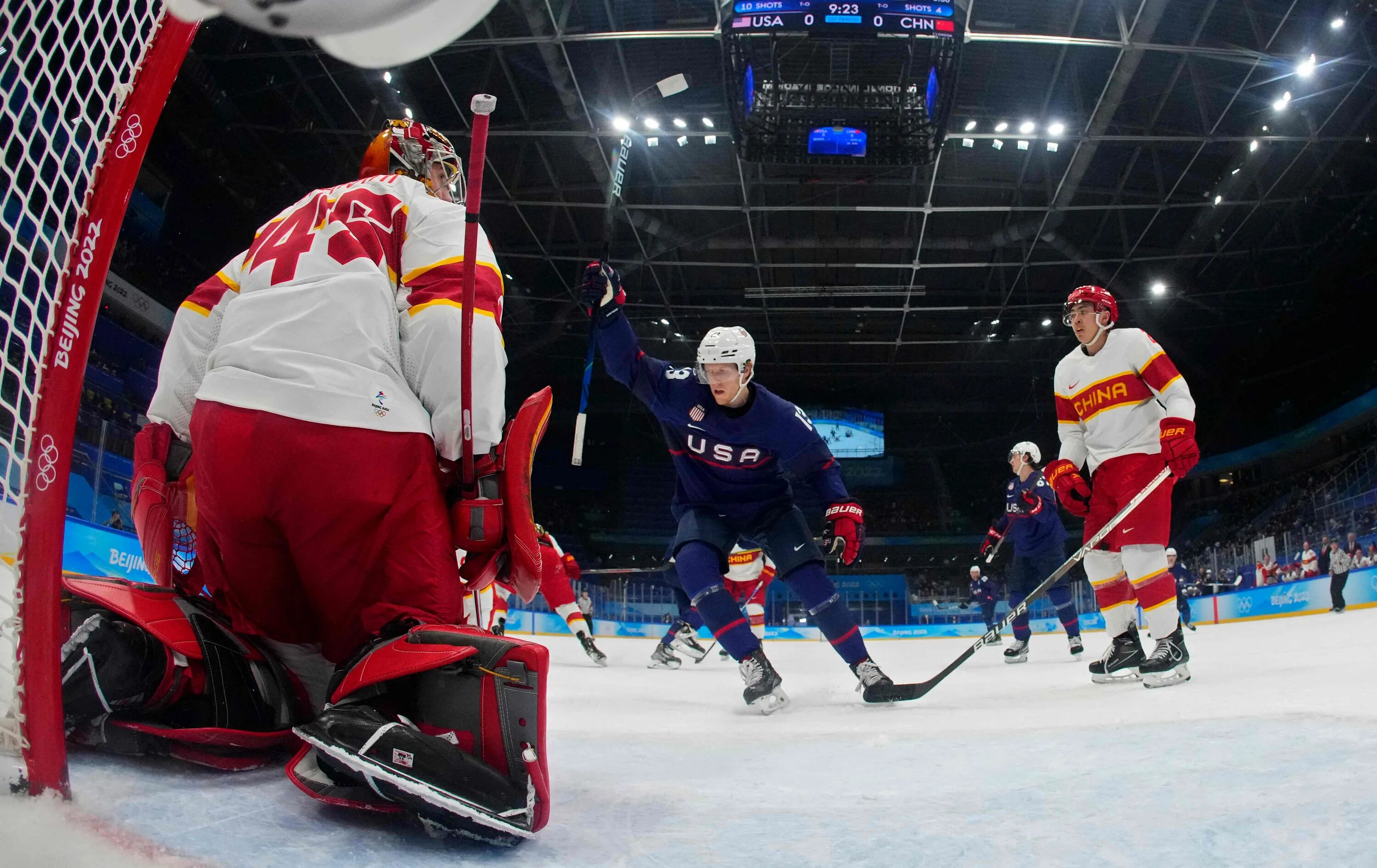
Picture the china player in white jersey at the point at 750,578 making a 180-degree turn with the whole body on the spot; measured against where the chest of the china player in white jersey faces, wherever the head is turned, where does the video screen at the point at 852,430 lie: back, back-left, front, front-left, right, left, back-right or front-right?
front-left

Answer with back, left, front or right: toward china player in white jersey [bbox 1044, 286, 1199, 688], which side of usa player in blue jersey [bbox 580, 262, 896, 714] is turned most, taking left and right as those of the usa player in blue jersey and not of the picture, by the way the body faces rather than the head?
left

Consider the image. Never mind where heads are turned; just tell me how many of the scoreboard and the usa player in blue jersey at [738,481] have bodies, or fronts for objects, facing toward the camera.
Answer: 2

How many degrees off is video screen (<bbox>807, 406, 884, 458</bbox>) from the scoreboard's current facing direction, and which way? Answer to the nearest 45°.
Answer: approximately 180°

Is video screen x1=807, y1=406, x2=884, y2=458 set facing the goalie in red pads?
yes
